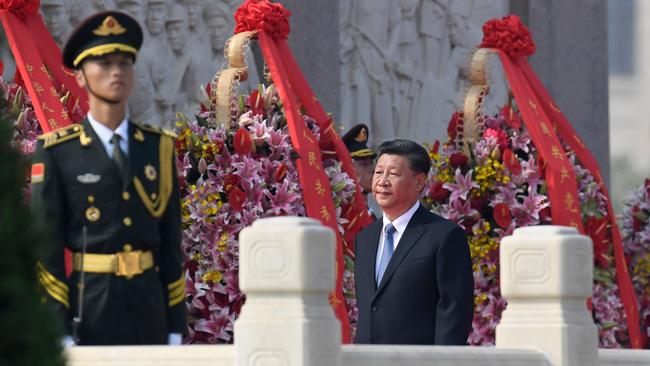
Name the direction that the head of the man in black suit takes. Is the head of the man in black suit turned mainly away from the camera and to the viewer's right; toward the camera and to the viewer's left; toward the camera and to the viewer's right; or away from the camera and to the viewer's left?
toward the camera and to the viewer's left

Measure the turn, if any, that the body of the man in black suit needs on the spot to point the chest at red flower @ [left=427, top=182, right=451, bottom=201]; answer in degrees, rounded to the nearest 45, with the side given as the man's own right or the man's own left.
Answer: approximately 135° to the man's own right

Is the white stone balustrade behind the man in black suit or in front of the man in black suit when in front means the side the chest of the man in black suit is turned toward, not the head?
in front

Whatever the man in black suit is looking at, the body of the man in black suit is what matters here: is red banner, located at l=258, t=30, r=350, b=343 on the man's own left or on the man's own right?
on the man's own right

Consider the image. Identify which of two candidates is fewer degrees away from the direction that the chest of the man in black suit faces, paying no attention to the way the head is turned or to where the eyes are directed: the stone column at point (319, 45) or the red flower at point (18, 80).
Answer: the red flower

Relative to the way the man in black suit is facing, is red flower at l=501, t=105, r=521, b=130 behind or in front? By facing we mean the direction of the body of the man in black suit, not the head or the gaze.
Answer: behind

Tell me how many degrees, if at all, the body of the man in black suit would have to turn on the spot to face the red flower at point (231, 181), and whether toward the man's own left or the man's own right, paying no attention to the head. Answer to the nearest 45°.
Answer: approximately 90° to the man's own right

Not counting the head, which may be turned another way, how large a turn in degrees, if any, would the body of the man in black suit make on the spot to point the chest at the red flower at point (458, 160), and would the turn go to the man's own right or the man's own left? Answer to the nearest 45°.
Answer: approximately 135° to the man's own right

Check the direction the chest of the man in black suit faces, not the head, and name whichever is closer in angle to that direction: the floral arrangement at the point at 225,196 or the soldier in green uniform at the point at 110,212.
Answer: the soldier in green uniform

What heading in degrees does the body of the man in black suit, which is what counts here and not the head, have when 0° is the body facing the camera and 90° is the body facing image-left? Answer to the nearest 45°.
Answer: approximately 45°
